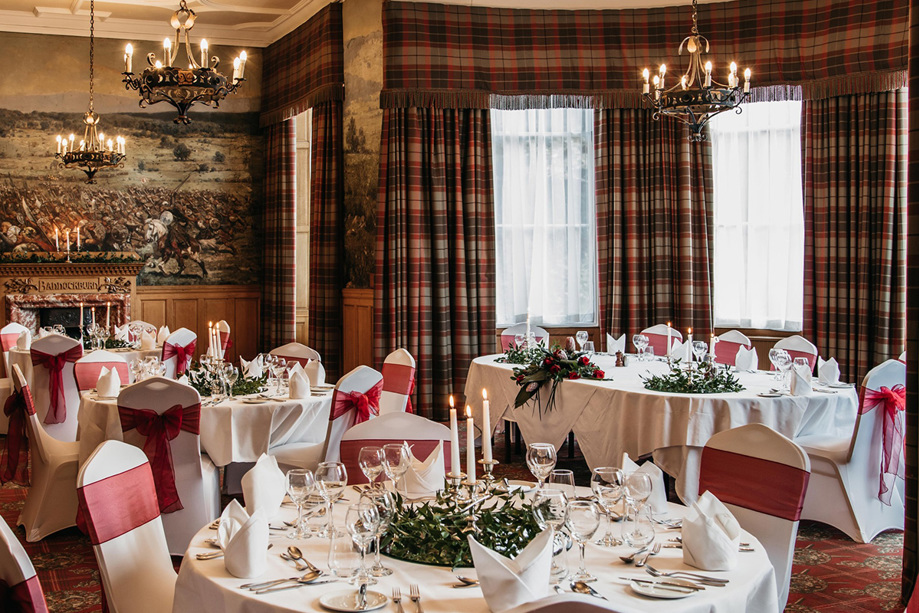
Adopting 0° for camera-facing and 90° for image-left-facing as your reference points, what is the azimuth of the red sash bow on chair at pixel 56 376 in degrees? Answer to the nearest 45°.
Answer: approximately 0°

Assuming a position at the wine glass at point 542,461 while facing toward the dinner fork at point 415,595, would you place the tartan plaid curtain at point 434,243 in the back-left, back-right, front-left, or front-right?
back-right

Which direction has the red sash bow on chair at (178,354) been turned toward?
toward the camera

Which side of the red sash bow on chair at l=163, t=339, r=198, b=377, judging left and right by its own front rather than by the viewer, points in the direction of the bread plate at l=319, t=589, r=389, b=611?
front

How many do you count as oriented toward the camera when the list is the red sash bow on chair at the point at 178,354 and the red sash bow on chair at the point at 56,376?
2
